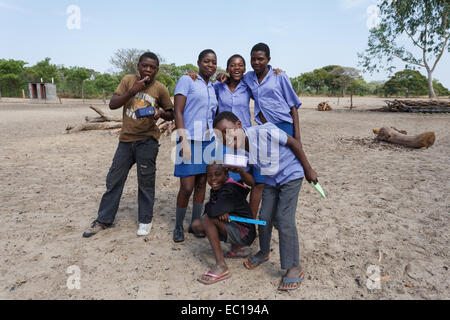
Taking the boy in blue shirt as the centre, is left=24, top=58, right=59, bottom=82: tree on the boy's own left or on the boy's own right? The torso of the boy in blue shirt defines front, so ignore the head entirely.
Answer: on the boy's own right

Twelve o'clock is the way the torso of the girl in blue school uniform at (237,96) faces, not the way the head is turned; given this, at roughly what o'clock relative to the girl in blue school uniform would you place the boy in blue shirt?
The boy in blue shirt is roughly at 11 o'clock from the girl in blue school uniform.

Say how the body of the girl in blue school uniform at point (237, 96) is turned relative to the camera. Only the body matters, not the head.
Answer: toward the camera

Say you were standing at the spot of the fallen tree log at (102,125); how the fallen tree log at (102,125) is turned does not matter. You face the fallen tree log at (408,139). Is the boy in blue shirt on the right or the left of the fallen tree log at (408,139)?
right

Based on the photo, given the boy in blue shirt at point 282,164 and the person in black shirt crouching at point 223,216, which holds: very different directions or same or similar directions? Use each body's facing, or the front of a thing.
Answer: same or similar directions

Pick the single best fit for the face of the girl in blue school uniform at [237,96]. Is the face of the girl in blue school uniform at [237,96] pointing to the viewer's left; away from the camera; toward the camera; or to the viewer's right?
toward the camera

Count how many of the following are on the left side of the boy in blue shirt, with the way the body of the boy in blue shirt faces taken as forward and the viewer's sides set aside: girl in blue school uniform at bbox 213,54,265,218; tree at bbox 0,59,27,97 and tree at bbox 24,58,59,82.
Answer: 0

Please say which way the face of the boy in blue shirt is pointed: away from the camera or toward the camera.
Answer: toward the camera

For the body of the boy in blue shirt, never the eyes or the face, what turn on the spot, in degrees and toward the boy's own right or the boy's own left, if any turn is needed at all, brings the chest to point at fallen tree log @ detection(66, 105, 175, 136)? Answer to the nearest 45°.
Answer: approximately 90° to the boy's own right

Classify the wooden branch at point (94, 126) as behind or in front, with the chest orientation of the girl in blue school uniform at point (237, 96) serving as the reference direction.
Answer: behind

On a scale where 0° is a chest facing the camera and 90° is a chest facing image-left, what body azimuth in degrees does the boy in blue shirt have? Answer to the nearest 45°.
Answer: approximately 45°

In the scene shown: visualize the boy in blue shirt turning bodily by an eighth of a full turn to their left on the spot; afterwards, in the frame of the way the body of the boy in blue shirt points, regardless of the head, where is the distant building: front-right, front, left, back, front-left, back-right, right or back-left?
back-right

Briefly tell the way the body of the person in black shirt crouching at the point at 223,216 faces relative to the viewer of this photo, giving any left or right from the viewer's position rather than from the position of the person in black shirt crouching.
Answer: facing the viewer and to the left of the viewer
